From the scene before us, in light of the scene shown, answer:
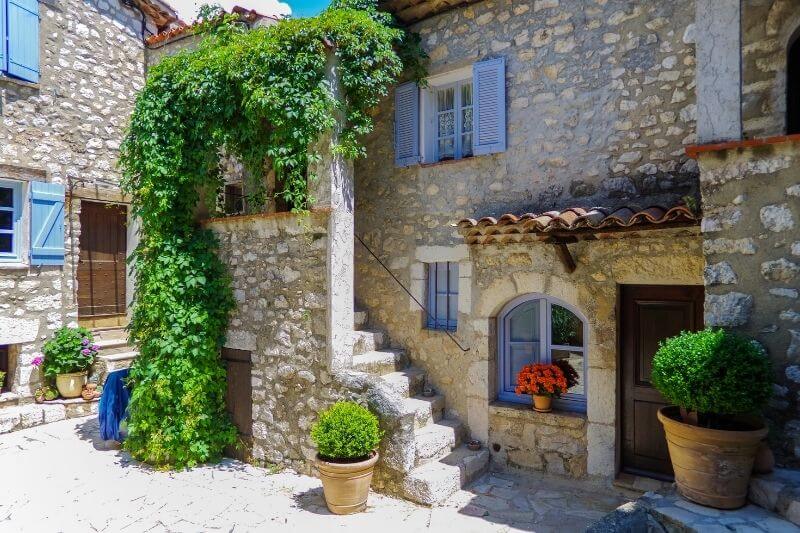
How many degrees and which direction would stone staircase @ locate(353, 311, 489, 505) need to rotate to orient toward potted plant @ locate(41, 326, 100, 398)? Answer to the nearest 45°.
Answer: approximately 135° to its right

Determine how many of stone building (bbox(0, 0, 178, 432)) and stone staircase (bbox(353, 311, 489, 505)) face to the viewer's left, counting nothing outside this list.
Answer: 0

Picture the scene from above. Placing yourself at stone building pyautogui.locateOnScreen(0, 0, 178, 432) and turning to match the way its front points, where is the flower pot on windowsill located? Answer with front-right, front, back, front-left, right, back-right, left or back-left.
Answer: front

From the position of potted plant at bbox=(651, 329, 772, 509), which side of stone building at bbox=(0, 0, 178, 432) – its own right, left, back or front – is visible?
front

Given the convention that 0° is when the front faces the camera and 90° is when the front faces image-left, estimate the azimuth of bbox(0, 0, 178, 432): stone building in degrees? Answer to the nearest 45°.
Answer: approximately 315°

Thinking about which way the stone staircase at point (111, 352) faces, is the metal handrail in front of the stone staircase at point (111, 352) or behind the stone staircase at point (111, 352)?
in front

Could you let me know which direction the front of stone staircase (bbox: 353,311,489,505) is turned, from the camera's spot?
facing the viewer and to the right of the viewer

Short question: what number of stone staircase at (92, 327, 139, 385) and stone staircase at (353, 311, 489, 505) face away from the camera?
0
